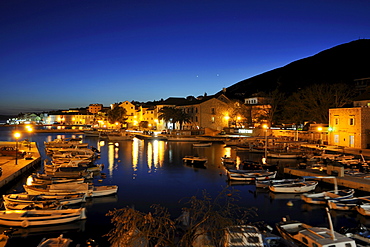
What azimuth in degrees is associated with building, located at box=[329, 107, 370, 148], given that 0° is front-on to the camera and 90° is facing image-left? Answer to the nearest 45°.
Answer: approximately 45°

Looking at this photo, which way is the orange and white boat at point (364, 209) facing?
to the viewer's left

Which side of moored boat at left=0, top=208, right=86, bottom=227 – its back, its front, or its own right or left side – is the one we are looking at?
right
